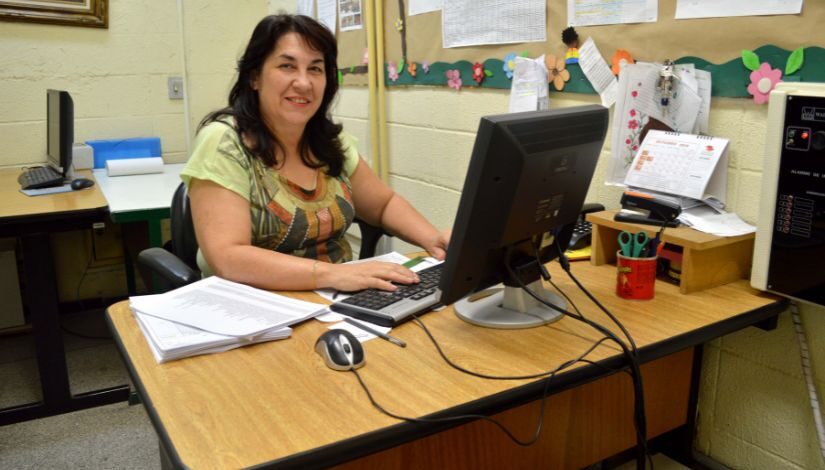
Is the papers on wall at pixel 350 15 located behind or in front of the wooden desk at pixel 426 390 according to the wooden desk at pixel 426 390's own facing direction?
in front

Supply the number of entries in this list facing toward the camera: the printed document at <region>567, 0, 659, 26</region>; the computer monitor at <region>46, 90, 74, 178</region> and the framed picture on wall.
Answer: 2

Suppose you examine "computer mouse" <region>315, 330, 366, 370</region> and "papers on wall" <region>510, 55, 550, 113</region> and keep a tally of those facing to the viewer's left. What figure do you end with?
0

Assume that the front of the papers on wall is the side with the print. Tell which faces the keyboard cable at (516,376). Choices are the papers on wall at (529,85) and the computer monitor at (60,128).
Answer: the papers on wall

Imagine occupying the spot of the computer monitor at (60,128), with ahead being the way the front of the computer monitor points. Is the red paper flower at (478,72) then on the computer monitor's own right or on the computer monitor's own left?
on the computer monitor's own left

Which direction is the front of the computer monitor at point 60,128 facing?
to the viewer's left

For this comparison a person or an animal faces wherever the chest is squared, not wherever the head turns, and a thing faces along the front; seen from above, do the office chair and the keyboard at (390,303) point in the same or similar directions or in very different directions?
very different directions

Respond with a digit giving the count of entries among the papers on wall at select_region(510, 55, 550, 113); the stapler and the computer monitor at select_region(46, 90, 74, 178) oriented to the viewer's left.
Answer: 2

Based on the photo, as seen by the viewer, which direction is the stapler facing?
to the viewer's left

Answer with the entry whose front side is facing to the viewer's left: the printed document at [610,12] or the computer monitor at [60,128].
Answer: the computer monitor

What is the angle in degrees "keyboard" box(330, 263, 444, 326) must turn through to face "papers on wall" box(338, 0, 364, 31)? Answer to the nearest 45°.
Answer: approximately 45° to its right
